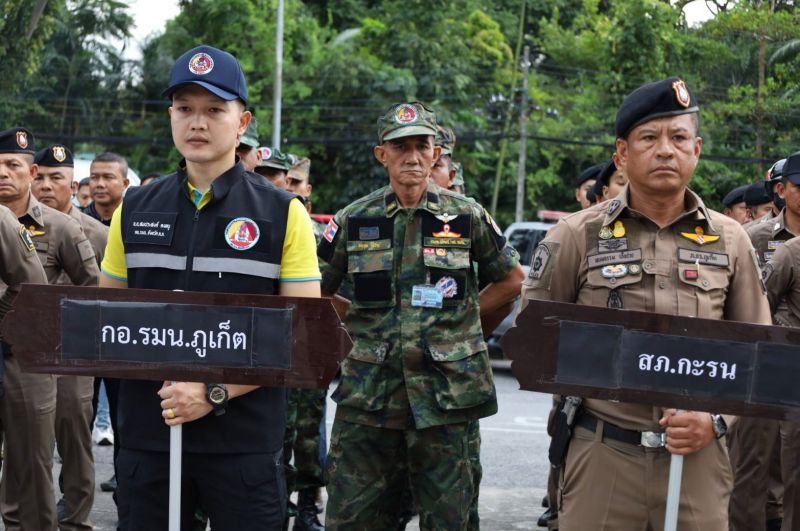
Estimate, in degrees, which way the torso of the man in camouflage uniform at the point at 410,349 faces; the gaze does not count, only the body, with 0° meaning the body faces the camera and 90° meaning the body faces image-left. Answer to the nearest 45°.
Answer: approximately 0°

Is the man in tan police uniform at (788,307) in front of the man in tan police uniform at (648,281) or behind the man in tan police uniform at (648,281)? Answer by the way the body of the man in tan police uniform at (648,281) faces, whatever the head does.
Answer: behind

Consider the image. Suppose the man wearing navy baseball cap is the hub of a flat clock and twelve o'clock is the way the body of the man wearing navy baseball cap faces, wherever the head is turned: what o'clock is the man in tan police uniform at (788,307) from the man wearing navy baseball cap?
The man in tan police uniform is roughly at 8 o'clock from the man wearing navy baseball cap.

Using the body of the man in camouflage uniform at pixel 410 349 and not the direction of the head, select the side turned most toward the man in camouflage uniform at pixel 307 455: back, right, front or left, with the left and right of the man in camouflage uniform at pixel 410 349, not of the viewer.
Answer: back

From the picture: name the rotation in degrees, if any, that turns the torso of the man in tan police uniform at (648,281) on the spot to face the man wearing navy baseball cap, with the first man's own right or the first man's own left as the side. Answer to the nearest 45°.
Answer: approximately 90° to the first man's own right

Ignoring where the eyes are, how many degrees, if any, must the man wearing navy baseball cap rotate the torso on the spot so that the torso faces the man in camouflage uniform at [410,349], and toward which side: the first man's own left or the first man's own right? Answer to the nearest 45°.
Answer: approximately 135° to the first man's own left

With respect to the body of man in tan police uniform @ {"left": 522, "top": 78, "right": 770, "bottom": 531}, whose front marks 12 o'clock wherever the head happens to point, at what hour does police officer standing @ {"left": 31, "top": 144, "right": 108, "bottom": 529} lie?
The police officer standing is roughly at 4 o'clock from the man in tan police uniform.

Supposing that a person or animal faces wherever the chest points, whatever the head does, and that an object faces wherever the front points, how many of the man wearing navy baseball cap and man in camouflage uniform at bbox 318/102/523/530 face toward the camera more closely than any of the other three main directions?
2
